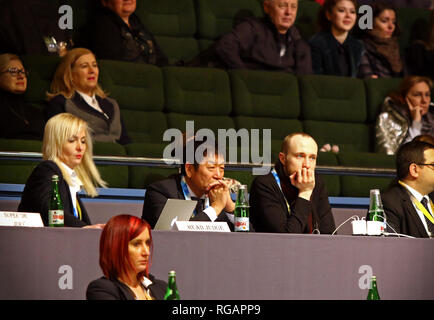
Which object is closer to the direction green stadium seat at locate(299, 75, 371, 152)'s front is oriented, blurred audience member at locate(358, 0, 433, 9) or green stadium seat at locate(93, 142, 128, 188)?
the green stadium seat

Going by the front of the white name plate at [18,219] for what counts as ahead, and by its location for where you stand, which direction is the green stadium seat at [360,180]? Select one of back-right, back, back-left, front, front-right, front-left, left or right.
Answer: back-left

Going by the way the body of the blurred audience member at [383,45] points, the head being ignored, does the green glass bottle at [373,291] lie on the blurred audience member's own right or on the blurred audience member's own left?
on the blurred audience member's own right

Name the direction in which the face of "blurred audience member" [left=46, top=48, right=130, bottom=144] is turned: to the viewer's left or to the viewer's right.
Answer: to the viewer's right

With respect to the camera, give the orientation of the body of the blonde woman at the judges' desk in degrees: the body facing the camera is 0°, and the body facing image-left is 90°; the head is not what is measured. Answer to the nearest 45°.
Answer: approximately 315°

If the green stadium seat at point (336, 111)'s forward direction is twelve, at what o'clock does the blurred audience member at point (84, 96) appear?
The blurred audience member is roughly at 2 o'clock from the green stadium seat.
